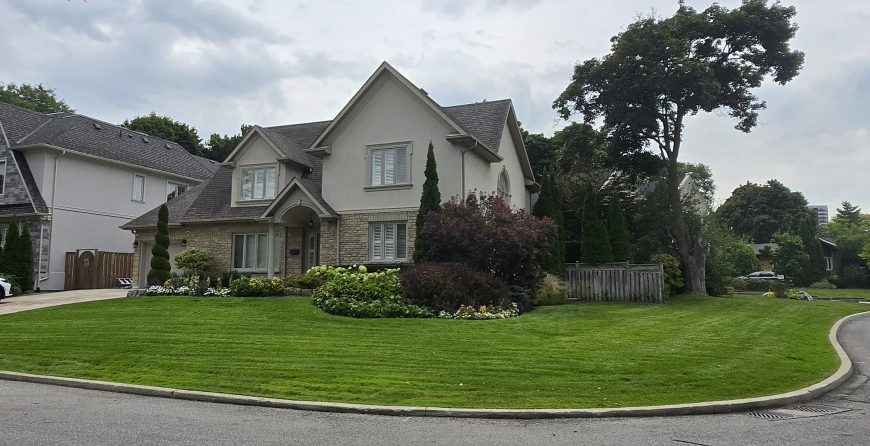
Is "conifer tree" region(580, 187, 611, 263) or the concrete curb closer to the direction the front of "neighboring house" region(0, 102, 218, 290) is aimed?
the concrete curb

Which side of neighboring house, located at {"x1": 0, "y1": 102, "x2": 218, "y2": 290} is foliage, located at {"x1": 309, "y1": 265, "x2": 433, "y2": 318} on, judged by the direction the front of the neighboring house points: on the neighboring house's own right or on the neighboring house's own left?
on the neighboring house's own left

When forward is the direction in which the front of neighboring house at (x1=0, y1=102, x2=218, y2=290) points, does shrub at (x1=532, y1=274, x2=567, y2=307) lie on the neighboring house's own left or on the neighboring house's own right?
on the neighboring house's own left

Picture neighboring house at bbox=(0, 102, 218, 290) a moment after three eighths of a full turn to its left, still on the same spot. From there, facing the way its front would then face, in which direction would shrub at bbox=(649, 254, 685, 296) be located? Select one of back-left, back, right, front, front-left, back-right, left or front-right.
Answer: front-right

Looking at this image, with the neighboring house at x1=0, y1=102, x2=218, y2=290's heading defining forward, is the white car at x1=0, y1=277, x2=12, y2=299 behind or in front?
in front

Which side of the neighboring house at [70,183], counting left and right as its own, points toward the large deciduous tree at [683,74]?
left

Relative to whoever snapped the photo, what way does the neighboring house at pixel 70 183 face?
facing the viewer and to the left of the viewer

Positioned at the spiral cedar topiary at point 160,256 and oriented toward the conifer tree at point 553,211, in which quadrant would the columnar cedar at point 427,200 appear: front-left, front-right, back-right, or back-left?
front-right

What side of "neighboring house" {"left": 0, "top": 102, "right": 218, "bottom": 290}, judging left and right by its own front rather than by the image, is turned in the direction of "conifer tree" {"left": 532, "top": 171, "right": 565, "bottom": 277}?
left

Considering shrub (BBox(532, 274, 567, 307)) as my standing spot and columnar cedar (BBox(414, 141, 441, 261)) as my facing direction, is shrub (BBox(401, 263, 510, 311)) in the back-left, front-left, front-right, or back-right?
front-left

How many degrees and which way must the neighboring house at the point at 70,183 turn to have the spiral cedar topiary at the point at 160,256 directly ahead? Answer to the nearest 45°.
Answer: approximately 45° to its left

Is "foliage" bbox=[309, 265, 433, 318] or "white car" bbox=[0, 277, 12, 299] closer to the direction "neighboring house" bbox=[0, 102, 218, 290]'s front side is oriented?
the white car

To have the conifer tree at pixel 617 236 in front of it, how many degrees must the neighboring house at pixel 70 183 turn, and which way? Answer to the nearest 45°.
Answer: approximately 90° to its left

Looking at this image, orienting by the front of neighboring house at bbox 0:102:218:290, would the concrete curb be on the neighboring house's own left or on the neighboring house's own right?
on the neighboring house's own left
